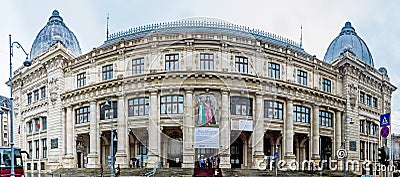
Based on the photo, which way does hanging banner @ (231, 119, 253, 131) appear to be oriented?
toward the camera
